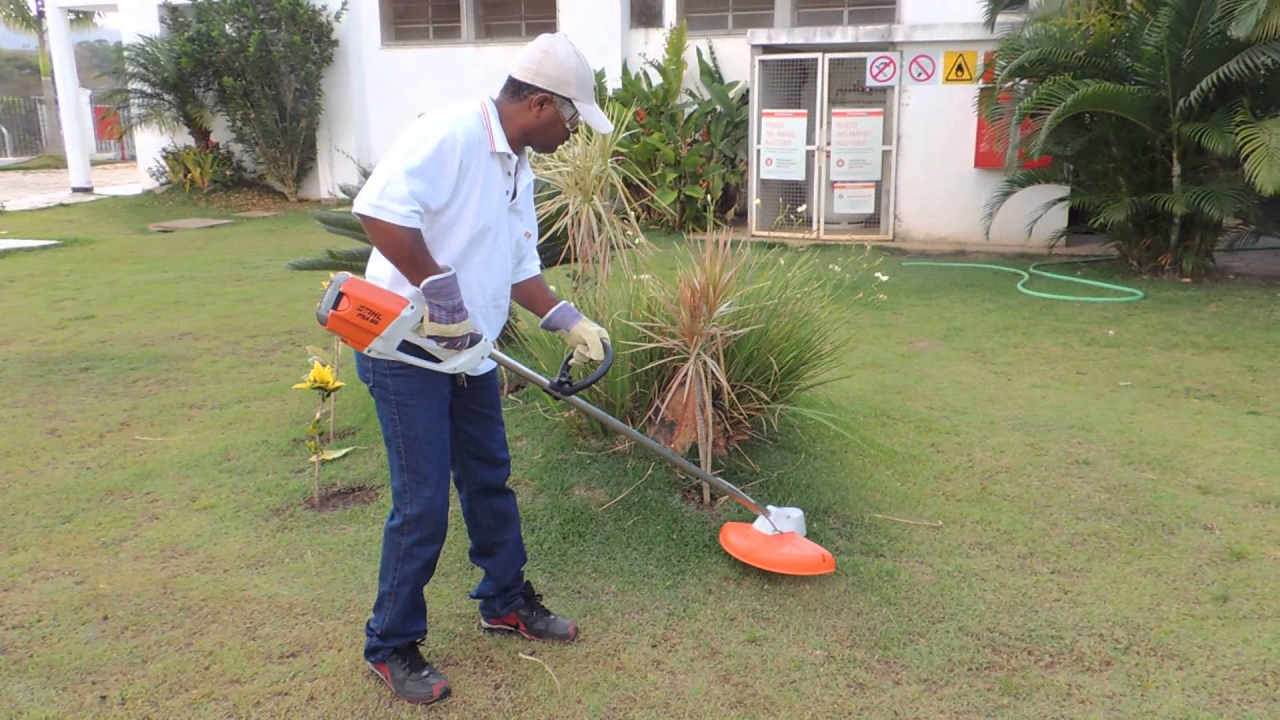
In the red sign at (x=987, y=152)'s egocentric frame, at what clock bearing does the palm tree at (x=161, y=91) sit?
The palm tree is roughly at 3 o'clock from the red sign.

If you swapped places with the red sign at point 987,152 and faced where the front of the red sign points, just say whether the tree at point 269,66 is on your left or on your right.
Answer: on your right

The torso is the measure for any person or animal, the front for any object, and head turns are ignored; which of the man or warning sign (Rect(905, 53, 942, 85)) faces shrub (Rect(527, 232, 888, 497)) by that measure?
the warning sign

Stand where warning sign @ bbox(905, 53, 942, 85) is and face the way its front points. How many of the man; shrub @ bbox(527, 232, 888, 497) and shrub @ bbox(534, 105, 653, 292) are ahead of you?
3

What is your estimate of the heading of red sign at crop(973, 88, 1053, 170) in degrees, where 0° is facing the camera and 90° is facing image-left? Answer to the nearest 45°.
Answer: approximately 0°

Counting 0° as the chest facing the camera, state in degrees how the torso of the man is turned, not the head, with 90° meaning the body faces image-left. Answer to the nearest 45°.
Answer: approximately 315°

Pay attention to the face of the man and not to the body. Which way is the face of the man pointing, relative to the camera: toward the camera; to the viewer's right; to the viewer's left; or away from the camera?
to the viewer's right

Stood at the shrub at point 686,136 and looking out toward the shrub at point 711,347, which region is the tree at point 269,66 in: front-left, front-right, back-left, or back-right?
back-right

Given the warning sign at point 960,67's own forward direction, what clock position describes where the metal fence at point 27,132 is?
The metal fence is roughly at 4 o'clock from the warning sign.

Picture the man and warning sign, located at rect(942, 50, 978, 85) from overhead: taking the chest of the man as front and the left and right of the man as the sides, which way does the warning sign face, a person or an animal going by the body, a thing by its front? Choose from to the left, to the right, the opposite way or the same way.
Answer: to the right

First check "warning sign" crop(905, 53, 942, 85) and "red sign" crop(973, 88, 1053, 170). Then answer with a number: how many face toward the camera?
2

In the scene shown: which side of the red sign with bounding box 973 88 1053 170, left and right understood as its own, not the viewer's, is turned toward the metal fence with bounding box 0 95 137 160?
right

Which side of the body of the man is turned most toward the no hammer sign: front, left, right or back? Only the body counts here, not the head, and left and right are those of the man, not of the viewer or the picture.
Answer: left
